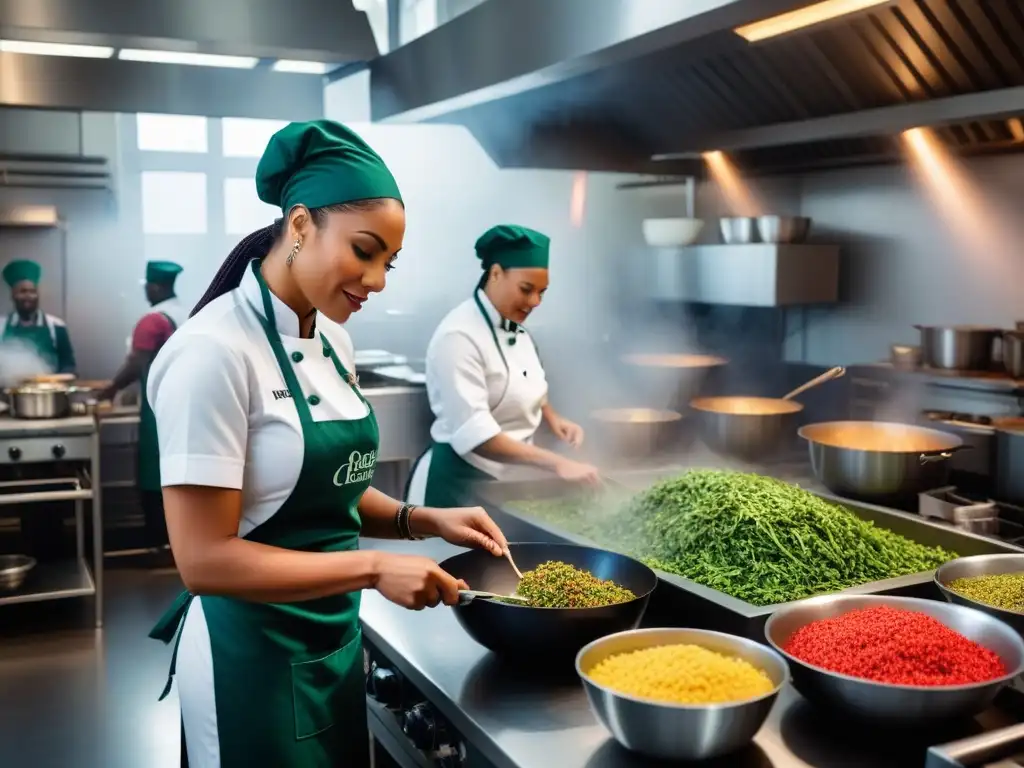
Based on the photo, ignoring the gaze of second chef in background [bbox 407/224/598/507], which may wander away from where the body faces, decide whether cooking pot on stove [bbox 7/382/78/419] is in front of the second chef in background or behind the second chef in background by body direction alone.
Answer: behind

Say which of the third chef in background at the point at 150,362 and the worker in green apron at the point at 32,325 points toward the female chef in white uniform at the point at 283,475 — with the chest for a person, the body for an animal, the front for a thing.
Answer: the worker in green apron

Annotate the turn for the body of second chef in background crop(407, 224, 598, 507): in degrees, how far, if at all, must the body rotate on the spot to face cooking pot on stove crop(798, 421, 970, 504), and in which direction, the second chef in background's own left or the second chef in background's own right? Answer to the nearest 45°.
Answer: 0° — they already face it

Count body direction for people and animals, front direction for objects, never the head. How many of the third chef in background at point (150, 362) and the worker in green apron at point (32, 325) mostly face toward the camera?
1

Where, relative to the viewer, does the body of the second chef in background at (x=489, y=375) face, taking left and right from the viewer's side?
facing the viewer and to the right of the viewer

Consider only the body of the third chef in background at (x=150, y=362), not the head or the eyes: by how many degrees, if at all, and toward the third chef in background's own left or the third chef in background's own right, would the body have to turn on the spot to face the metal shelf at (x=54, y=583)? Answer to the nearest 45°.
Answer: approximately 90° to the third chef in background's own left

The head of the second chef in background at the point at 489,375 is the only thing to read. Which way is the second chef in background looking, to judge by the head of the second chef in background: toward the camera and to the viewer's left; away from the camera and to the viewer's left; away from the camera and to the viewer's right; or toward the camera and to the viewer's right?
toward the camera and to the viewer's right

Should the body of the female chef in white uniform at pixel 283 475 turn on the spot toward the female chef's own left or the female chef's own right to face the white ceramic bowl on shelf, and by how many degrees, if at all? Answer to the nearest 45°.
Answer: approximately 90° to the female chef's own left

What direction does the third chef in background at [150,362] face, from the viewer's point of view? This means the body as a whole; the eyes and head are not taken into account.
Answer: to the viewer's left

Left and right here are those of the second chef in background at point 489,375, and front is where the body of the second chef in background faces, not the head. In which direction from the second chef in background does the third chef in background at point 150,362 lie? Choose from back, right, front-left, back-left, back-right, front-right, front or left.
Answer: back

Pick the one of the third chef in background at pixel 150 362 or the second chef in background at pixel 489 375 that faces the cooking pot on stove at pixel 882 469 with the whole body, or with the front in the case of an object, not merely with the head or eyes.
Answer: the second chef in background

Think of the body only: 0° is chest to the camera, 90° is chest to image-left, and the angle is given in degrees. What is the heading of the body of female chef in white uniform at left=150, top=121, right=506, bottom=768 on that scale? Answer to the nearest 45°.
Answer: approximately 315°

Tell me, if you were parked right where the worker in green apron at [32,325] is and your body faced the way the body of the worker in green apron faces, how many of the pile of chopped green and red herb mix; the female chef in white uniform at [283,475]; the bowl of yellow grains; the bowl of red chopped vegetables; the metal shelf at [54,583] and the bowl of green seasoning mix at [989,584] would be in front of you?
6
